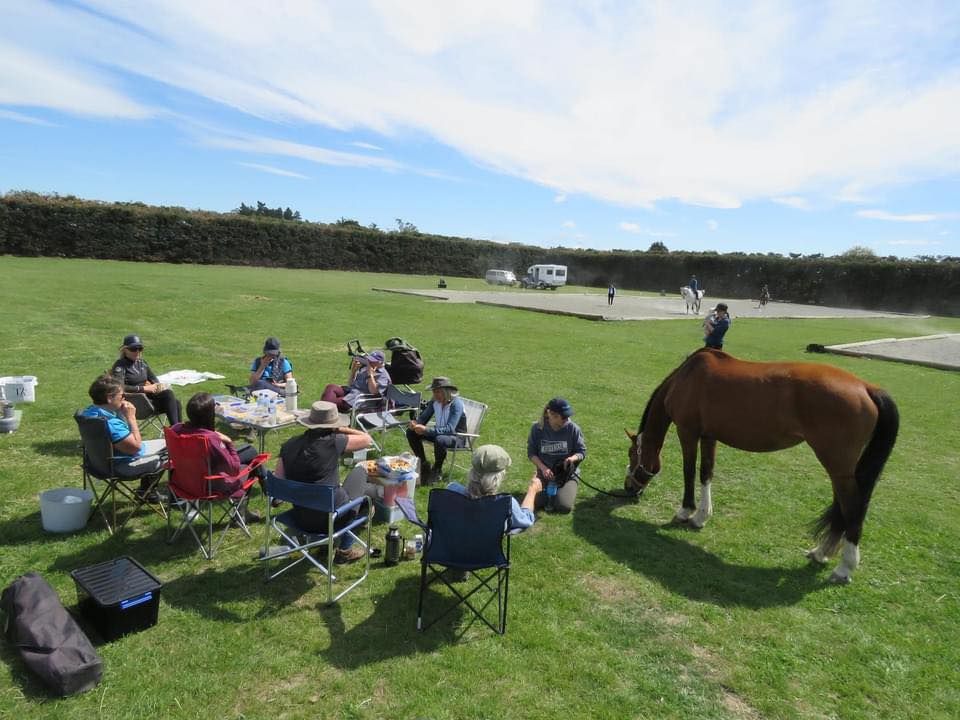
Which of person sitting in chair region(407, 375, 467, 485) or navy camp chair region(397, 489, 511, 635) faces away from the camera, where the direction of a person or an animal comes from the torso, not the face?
the navy camp chair

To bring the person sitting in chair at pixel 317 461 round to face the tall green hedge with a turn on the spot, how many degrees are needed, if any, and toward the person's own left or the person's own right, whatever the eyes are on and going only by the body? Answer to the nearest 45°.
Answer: approximately 45° to the person's own left

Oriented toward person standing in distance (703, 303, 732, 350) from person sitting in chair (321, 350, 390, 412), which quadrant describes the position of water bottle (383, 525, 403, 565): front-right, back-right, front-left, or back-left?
back-right

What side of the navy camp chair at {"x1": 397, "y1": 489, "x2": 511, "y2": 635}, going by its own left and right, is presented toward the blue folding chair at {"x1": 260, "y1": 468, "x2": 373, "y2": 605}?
left

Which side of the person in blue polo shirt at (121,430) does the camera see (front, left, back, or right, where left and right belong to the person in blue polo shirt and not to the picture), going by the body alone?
right

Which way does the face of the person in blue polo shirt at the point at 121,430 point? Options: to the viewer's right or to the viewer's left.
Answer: to the viewer's right

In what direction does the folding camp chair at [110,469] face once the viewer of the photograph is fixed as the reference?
facing away from the viewer and to the right of the viewer

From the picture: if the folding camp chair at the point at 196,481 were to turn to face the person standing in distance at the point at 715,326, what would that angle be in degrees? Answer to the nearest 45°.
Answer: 0° — it already faces them

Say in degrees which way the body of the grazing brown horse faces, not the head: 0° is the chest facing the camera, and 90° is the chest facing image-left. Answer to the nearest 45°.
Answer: approximately 135°

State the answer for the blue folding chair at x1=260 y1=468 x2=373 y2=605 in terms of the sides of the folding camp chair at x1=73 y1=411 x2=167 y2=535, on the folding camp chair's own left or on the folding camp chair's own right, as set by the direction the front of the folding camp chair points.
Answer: on the folding camp chair's own right

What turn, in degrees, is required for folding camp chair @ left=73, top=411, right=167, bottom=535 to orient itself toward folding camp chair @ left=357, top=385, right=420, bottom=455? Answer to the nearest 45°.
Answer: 0° — it already faces it

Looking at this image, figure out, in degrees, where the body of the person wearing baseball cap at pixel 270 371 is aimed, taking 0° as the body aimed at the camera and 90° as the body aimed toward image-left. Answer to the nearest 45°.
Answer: approximately 0°

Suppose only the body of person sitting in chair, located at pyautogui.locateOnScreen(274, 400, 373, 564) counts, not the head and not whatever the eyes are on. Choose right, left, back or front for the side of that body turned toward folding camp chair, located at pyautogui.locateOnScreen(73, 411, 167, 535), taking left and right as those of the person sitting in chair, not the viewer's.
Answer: left
